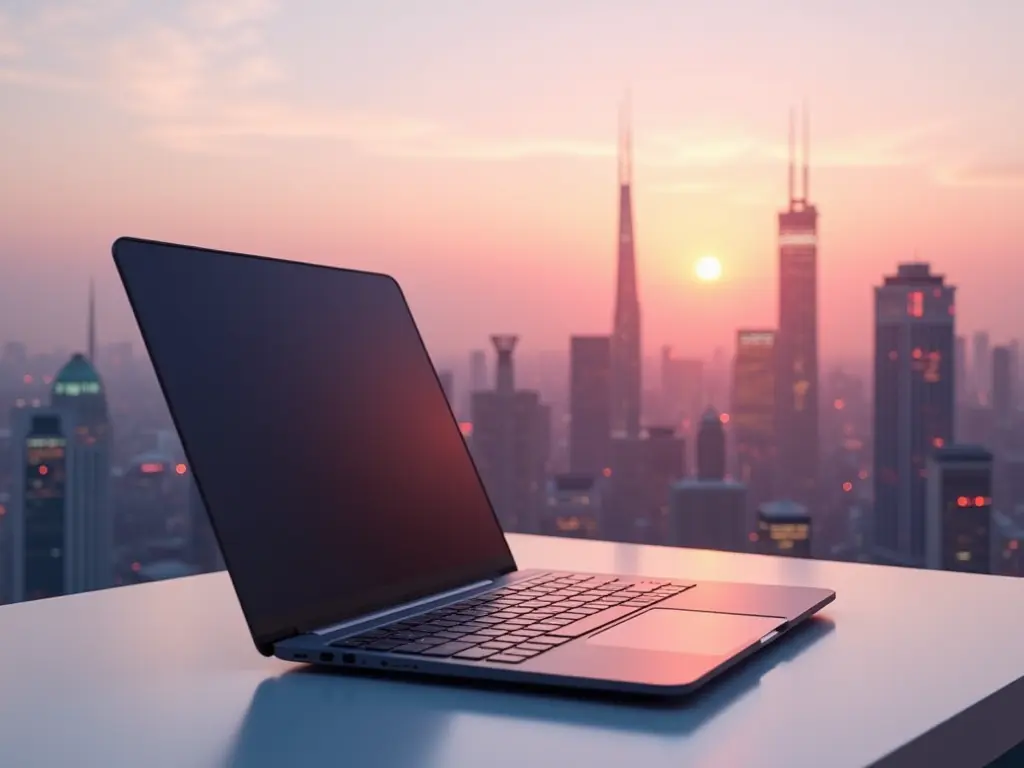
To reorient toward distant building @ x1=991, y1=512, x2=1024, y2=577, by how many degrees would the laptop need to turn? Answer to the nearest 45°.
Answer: approximately 90° to its left

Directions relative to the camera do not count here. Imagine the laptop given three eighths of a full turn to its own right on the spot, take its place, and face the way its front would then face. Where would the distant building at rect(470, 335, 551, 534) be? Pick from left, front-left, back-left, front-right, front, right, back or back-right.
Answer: right

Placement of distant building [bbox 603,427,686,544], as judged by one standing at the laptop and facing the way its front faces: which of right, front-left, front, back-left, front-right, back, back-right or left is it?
back-left

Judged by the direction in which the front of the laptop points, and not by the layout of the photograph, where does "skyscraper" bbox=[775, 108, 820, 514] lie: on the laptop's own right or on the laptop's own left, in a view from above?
on the laptop's own left

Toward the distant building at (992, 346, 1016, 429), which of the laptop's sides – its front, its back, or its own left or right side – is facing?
left

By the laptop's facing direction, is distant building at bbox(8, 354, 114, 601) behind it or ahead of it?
behind

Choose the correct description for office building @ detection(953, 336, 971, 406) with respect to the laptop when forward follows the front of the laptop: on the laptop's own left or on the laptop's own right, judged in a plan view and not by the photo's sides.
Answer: on the laptop's own left

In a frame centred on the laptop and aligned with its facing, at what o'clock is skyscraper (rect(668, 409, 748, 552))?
The skyscraper is roughly at 8 o'clock from the laptop.

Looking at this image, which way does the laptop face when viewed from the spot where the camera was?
facing the viewer and to the right of the viewer

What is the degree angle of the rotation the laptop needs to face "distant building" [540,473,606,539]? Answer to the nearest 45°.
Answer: approximately 135° to its left

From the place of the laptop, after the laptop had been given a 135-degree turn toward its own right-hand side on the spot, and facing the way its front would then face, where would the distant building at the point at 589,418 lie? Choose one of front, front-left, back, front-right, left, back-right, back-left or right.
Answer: right
